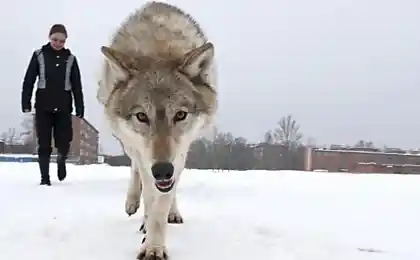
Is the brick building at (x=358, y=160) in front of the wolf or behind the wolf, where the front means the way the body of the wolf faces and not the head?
behind

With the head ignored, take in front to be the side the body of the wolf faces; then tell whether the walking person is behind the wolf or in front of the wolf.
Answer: behind

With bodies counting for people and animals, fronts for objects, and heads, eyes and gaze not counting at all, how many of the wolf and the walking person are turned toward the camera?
2

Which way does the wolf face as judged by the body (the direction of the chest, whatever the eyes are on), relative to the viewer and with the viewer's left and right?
facing the viewer

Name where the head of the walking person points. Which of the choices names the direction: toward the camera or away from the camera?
toward the camera

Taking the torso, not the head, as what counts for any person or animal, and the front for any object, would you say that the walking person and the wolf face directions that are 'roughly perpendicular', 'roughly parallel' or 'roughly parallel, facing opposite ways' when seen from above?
roughly parallel

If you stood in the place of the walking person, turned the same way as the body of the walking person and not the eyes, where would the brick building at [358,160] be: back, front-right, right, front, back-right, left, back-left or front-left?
back-left

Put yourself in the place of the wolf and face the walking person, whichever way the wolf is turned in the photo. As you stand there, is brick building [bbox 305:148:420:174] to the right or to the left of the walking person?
right
